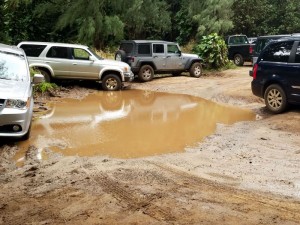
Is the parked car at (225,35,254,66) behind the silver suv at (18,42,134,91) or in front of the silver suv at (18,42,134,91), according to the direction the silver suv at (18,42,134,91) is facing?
in front

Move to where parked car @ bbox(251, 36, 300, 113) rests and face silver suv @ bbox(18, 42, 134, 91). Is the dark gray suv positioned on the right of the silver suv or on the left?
right

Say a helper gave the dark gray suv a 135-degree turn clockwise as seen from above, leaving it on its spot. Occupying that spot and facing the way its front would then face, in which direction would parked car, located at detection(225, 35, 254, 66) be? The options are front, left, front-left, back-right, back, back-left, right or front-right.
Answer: back-left

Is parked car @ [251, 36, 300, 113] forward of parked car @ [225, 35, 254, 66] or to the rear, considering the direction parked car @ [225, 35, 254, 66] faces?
to the rear

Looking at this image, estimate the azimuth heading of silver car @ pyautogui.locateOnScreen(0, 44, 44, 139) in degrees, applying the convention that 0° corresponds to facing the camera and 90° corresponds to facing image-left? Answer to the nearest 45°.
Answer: approximately 0°

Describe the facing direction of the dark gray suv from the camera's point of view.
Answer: facing away from the viewer and to the right of the viewer

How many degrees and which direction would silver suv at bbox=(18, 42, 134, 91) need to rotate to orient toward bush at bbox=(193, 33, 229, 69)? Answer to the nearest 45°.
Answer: approximately 45° to its left

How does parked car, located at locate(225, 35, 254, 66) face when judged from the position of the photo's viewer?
facing away from the viewer and to the left of the viewer

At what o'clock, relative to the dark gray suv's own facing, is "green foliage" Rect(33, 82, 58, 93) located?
The green foliage is roughly at 6 o'clock from the dark gray suv.

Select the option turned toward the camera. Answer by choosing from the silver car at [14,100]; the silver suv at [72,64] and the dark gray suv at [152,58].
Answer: the silver car

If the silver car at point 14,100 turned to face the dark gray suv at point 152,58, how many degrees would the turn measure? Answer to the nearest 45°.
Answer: approximately 135° to its left

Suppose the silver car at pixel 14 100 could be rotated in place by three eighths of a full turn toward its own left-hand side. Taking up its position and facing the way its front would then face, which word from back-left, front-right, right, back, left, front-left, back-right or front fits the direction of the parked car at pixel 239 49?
front

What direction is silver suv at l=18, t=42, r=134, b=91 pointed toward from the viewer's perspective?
to the viewer's right
